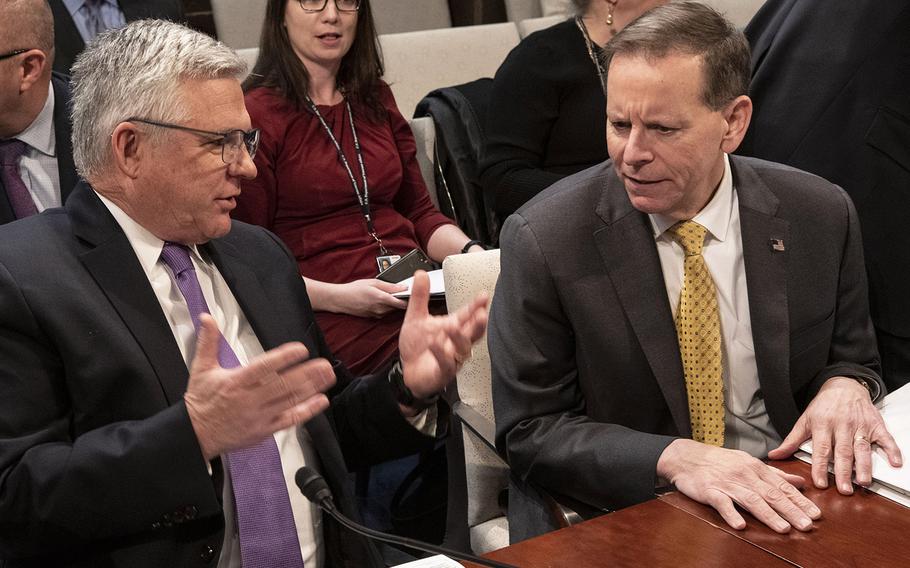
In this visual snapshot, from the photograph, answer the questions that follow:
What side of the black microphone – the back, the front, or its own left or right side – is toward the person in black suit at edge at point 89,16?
right

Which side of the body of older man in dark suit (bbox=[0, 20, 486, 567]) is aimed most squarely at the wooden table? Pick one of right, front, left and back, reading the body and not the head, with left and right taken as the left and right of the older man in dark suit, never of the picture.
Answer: front

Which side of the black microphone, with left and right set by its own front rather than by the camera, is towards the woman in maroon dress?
right

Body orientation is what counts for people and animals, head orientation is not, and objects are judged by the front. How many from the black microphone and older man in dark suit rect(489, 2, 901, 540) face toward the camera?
1

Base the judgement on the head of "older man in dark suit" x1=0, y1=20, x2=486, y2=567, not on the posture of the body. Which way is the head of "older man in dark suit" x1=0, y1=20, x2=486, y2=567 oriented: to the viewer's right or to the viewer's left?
to the viewer's right

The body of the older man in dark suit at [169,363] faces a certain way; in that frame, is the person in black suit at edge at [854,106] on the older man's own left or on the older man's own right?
on the older man's own left

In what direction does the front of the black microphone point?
to the viewer's left

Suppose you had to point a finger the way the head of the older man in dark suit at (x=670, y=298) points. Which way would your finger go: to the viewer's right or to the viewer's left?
to the viewer's left

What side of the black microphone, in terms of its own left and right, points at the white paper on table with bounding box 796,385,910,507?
back
